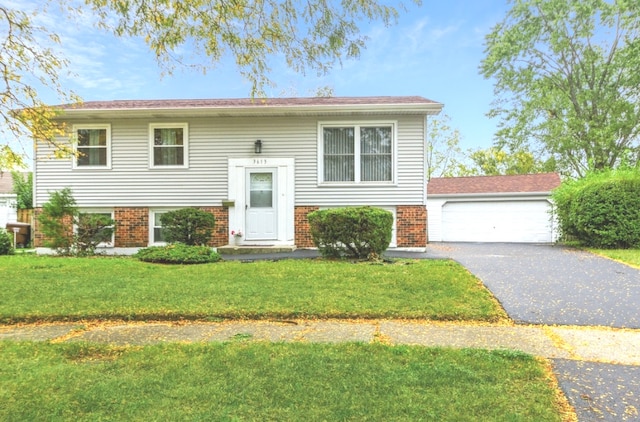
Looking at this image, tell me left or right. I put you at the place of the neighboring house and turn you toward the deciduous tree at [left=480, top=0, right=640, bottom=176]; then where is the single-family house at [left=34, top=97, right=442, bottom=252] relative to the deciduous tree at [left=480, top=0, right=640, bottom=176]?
right

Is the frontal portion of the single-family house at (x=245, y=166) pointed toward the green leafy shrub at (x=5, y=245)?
no

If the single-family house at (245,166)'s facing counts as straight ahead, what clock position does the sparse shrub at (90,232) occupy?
The sparse shrub is roughly at 3 o'clock from the single-family house.

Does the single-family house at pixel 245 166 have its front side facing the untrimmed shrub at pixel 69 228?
no

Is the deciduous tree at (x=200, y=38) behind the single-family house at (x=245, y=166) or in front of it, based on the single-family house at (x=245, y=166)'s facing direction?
in front

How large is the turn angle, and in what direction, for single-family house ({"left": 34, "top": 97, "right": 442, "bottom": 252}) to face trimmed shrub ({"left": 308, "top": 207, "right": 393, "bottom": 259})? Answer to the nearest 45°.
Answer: approximately 45° to its left

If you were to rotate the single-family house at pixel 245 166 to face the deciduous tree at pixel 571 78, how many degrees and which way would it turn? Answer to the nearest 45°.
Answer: approximately 90° to its left

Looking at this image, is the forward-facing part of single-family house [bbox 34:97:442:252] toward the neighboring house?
no

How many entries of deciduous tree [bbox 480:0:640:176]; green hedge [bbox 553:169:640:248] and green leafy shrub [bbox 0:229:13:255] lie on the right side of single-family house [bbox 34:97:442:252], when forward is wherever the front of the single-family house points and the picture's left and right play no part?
1

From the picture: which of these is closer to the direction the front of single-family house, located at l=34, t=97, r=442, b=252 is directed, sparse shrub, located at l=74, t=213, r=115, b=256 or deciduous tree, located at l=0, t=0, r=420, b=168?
the deciduous tree

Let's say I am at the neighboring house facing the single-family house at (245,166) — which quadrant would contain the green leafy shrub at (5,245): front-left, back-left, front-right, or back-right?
front-right

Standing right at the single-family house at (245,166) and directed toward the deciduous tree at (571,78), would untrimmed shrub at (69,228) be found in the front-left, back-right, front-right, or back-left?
back-left

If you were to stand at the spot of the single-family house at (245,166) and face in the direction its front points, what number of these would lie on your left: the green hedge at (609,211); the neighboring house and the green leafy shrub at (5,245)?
1

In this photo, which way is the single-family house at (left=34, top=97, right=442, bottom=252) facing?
toward the camera

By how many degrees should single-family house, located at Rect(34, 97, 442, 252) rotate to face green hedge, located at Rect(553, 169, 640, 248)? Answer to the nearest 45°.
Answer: approximately 90° to its left
